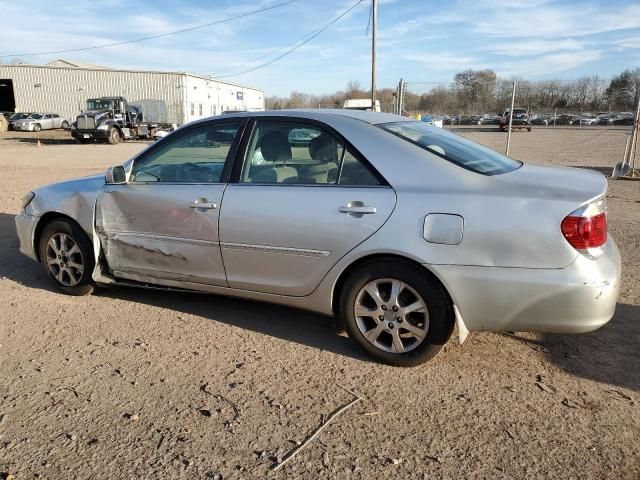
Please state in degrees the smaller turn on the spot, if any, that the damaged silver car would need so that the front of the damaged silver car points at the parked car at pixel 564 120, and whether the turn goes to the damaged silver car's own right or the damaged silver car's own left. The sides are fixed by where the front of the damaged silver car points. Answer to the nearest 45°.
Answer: approximately 90° to the damaged silver car's own right

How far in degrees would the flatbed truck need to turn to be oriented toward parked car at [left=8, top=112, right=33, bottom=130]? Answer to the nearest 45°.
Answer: approximately 90° to its right

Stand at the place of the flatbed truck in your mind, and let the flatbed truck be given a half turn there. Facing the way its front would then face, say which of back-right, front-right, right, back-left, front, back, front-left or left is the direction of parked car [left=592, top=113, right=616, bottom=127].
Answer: front-right

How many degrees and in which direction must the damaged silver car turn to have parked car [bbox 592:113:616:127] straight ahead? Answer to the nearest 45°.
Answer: approximately 90° to its right

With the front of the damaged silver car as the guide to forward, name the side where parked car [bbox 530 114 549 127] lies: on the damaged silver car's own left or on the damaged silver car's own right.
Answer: on the damaged silver car's own right

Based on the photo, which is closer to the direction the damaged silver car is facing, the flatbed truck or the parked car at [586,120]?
the flatbed truck

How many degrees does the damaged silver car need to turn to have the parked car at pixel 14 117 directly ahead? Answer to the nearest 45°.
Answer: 0° — it already faces it

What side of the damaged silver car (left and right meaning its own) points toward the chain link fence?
right

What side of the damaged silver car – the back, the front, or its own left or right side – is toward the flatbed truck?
front

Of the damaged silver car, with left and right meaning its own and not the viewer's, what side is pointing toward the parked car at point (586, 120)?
right

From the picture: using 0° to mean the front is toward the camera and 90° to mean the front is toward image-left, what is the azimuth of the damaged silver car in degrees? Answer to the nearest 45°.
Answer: approximately 135°

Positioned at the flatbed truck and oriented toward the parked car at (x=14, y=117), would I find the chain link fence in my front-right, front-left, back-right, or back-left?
back-right

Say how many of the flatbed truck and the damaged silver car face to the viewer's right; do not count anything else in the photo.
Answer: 0
